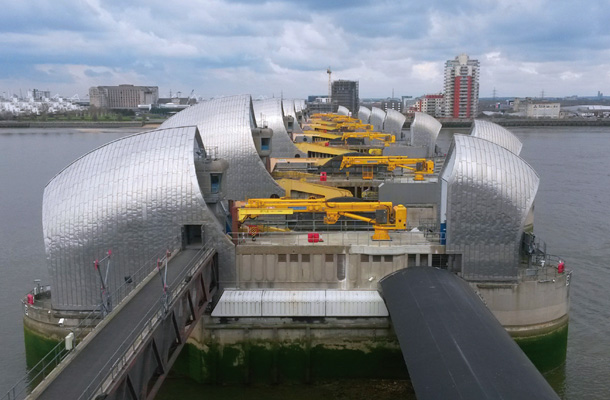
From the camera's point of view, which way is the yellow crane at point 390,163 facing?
to the viewer's left

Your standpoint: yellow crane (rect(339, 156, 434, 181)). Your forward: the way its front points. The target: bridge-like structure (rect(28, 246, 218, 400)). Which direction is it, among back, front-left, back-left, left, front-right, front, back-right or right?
left
